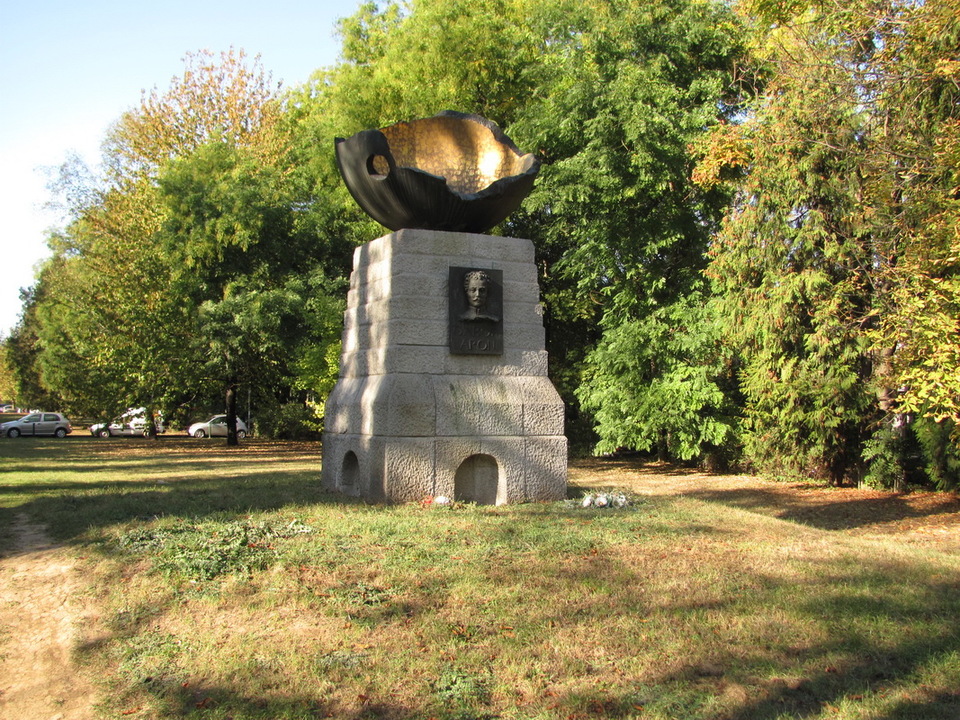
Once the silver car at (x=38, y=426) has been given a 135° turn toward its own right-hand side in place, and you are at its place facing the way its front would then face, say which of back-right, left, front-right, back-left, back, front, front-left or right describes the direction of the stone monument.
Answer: back-right

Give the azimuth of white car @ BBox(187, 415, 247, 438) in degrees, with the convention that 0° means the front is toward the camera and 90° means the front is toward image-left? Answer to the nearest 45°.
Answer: approximately 90°

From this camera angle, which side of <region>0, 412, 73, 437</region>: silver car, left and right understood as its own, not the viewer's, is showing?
left

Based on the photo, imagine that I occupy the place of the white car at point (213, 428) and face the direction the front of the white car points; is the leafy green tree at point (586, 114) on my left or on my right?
on my left

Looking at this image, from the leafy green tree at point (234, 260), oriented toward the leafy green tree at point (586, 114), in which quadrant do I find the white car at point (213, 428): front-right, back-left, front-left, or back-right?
back-left

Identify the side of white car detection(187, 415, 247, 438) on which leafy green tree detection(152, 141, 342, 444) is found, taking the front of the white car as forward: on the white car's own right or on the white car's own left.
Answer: on the white car's own left

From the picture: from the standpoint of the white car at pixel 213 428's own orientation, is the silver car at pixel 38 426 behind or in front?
in front
